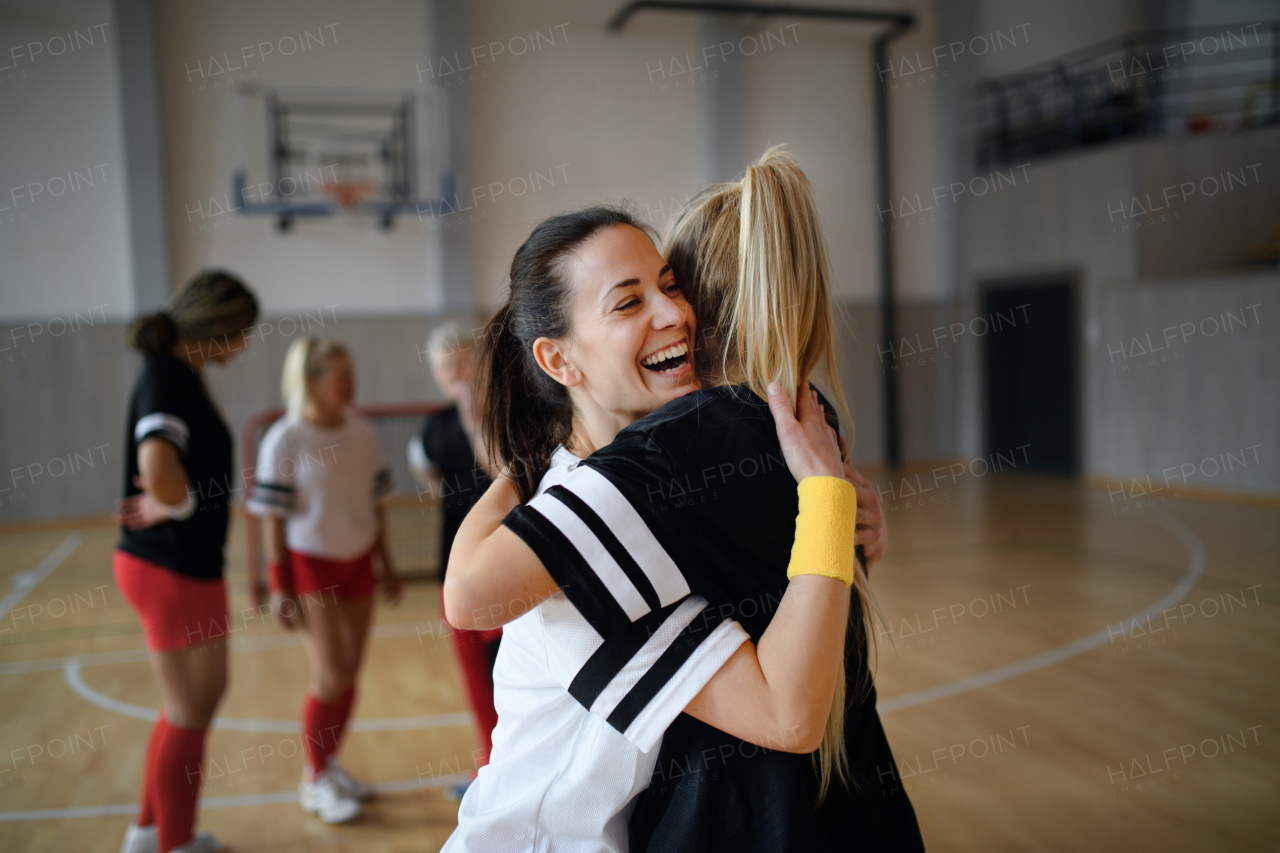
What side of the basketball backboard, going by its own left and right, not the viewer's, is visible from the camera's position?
front

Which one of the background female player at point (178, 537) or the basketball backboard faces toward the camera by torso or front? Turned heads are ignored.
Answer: the basketball backboard

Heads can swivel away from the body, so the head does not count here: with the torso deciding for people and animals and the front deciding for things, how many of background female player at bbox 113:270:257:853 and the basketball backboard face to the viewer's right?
1

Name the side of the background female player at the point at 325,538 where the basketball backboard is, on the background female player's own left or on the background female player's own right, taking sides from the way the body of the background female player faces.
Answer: on the background female player's own left

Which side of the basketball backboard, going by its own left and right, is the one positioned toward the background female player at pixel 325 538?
front

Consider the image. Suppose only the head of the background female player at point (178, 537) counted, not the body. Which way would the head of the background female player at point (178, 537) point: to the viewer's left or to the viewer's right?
to the viewer's right

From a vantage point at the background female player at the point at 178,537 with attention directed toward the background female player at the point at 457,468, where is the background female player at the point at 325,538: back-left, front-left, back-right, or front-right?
front-left

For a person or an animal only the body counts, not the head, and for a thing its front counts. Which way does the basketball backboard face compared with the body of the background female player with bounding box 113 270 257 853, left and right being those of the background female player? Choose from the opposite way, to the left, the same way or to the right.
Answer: to the right

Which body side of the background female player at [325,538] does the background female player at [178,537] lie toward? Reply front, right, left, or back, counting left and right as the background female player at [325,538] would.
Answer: right

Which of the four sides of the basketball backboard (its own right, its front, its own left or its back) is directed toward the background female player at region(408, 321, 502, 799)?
front

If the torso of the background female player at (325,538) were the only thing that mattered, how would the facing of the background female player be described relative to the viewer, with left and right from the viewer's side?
facing the viewer and to the right of the viewer

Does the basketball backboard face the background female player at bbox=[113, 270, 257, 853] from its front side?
yes

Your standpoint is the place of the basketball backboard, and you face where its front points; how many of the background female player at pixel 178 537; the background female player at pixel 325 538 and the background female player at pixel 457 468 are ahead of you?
3

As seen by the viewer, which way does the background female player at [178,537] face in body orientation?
to the viewer's right
